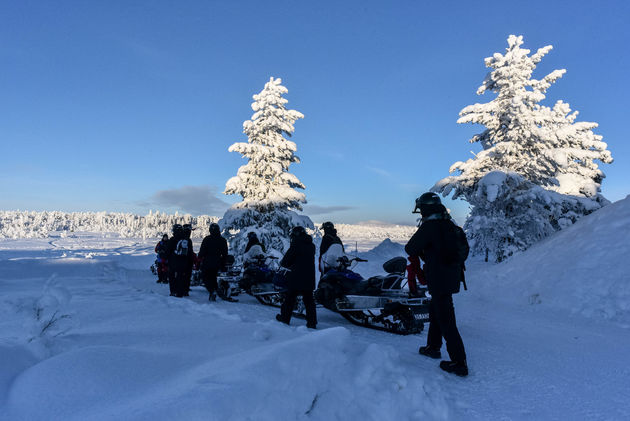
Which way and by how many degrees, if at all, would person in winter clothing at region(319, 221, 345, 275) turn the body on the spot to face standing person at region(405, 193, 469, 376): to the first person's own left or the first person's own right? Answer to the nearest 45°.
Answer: approximately 90° to the first person's own left

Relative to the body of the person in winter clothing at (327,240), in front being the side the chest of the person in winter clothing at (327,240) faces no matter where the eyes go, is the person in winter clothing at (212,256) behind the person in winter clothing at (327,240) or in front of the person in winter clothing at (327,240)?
in front

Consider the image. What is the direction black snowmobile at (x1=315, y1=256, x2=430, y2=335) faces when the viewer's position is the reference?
facing away from the viewer and to the left of the viewer

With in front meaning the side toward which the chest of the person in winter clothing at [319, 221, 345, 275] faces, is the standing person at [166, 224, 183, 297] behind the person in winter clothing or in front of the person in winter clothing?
in front

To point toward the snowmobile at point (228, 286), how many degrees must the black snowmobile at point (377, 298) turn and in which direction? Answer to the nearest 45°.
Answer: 0° — it already faces it

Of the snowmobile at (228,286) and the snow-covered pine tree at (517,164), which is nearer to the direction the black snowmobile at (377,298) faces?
the snowmobile

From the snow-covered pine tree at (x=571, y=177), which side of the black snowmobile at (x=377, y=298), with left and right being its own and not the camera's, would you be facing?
right

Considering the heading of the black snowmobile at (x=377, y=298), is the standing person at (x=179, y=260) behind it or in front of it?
in front

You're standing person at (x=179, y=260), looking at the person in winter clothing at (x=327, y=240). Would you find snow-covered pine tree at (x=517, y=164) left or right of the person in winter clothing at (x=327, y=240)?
left

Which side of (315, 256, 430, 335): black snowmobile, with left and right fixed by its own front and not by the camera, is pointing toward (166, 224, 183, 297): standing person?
front

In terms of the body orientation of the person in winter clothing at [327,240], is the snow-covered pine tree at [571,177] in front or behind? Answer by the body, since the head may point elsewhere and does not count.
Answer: behind

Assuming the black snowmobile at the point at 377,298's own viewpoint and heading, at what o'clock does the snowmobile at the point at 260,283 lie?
The snowmobile is roughly at 12 o'clock from the black snowmobile.
